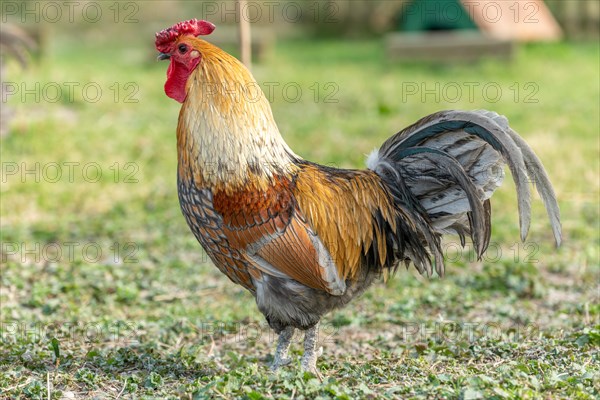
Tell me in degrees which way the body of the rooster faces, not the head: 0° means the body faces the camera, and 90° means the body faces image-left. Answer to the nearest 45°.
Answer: approximately 90°

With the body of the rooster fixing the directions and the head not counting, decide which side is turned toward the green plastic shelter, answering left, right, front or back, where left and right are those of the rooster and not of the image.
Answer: right
